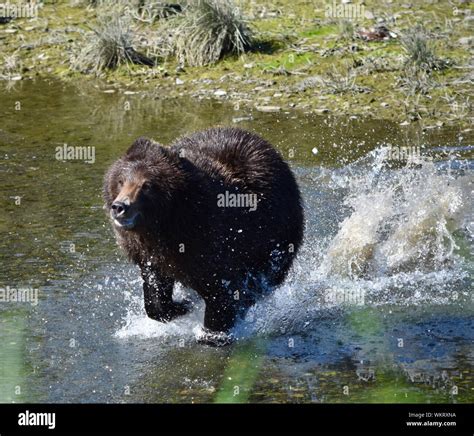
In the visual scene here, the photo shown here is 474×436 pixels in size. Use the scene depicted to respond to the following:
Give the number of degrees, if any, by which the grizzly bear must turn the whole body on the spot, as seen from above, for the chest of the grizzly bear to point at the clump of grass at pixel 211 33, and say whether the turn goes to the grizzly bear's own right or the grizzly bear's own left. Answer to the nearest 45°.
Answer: approximately 135° to the grizzly bear's own right

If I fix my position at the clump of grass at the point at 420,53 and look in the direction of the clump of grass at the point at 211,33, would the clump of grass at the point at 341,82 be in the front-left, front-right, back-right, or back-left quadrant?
front-left

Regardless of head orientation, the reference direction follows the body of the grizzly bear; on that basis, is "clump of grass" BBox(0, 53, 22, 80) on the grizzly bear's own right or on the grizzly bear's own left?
on the grizzly bear's own right

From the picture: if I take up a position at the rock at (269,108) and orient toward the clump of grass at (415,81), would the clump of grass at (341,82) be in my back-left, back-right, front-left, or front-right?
front-left

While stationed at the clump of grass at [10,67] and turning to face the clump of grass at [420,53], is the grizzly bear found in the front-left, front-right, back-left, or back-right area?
front-right

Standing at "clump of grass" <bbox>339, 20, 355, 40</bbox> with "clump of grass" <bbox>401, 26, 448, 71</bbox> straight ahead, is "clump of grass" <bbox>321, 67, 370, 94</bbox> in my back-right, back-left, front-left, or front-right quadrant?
front-right

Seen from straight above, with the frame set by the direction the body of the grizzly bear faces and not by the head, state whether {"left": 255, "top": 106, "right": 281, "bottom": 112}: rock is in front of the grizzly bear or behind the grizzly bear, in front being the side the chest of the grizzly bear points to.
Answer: behind

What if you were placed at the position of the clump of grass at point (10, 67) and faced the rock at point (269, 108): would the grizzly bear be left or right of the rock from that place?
right

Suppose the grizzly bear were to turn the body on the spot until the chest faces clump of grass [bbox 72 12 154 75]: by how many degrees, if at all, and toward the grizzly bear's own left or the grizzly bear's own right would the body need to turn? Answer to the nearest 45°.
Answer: approximately 135° to the grizzly bear's own right

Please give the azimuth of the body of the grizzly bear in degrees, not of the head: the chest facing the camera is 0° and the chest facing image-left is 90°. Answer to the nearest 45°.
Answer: approximately 45°

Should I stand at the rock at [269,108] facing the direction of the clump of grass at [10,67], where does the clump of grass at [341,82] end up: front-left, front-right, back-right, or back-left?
back-right

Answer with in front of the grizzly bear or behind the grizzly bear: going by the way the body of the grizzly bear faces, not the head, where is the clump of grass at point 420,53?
behind
